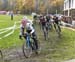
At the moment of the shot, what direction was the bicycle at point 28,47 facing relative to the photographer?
facing the viewer and to the left of the viewer
